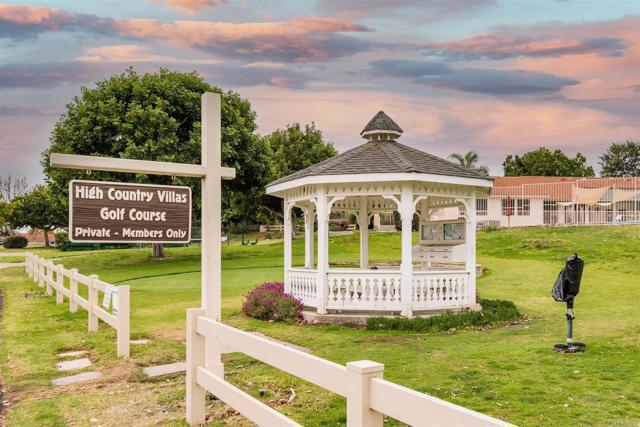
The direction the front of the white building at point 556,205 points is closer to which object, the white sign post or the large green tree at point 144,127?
the white sign post

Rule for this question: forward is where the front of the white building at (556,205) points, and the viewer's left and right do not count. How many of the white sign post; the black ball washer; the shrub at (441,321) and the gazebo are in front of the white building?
4

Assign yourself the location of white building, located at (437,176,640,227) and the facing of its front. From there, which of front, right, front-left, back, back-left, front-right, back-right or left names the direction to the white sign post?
front

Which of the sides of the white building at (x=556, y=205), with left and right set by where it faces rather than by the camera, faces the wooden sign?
front

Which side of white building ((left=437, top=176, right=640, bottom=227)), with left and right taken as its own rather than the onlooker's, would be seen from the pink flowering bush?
front

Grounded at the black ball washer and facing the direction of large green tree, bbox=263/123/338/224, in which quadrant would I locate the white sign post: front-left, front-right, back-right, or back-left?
back-left

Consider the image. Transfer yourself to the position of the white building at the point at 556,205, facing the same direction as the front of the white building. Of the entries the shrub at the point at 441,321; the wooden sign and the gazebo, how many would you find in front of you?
3

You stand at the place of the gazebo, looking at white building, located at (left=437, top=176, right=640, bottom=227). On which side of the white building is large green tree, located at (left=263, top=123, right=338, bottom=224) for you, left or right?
left

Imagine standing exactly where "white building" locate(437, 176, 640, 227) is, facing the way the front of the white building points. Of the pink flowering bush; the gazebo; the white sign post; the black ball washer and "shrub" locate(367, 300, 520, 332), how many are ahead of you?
5

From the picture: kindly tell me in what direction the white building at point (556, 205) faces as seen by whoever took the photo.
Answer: facing the viewer

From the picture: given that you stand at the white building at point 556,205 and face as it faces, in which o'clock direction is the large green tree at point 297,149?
The large green tree is roughly at 3 o'clock from the white building.

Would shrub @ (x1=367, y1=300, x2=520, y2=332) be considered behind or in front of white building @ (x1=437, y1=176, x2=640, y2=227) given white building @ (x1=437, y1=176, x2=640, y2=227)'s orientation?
in front

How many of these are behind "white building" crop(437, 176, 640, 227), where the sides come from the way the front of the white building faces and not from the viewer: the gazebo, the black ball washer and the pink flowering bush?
0

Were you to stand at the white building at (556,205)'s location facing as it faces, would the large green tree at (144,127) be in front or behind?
in front

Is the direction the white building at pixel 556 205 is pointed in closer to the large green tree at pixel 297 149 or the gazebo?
the gazebo

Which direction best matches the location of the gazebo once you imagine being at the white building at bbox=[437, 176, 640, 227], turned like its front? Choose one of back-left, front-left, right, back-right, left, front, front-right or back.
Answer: front
